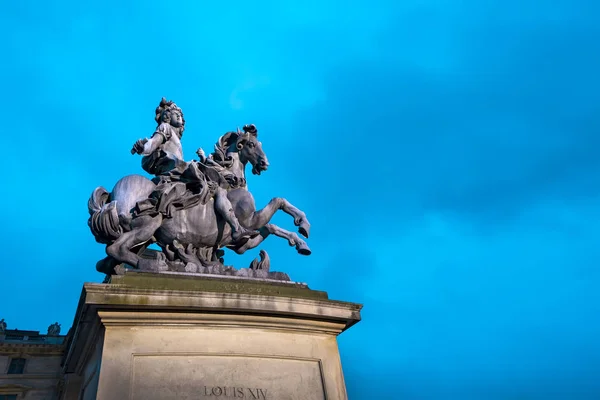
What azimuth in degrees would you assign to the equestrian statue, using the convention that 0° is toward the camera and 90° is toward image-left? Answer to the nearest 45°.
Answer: approximately 270°
